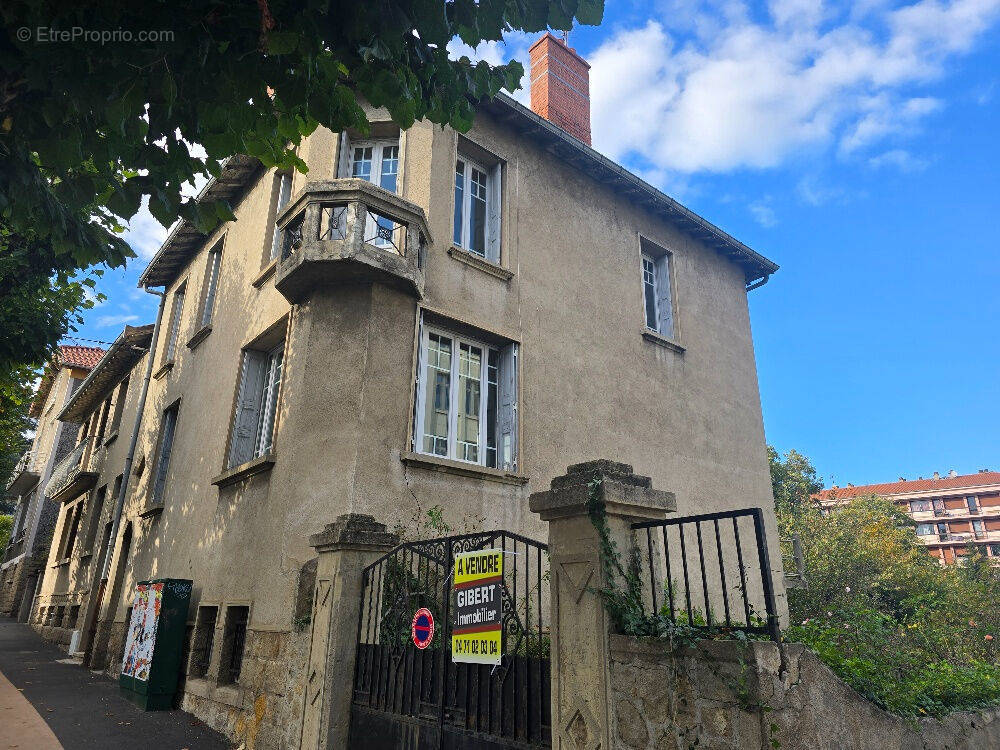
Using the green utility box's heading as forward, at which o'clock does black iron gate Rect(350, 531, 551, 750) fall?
The black iron gate is roughly at 10 o'clock from the green utility box.

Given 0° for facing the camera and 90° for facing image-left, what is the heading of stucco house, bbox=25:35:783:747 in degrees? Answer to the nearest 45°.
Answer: approximately 45°

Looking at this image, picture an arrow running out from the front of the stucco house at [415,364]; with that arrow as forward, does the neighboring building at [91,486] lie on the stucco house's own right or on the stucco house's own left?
on the stucco house's own right

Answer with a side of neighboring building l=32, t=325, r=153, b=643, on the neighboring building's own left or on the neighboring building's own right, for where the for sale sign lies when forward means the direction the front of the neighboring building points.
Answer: on the neighboring building's own left

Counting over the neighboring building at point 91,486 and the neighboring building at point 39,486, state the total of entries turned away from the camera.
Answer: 0

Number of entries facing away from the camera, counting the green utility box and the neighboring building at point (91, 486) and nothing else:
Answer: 0

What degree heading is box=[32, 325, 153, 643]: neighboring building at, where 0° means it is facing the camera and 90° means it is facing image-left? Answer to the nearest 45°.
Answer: approximately 45°
